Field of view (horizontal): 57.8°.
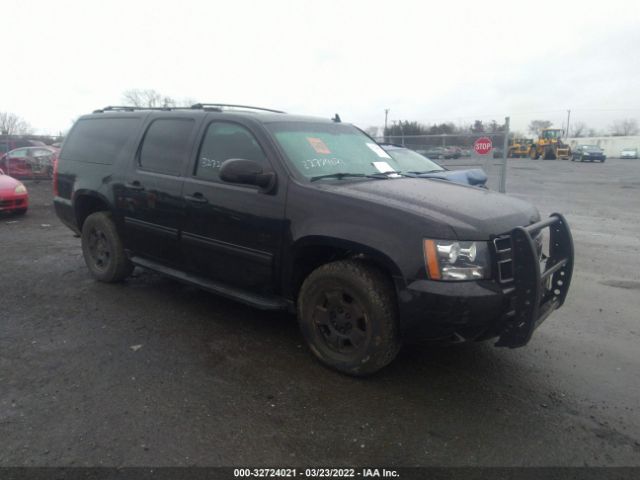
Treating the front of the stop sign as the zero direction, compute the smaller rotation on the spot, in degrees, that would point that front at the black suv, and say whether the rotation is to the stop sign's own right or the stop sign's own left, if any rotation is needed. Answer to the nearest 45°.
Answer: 0° — it already faces it

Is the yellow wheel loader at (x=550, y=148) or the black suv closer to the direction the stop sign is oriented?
the black suv

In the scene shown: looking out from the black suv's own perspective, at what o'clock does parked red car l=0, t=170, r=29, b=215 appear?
The parked red car is roughly at 6 o'clock from the black suv.

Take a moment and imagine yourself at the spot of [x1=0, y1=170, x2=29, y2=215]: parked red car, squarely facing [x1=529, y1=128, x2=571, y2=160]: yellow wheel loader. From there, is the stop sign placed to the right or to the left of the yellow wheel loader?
right

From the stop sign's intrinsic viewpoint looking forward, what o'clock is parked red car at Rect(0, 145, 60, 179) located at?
The parked red car is roughly at 3 o'clock from the stop sign.

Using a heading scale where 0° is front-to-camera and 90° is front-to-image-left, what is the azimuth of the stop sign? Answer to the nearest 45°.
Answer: approximately 0°

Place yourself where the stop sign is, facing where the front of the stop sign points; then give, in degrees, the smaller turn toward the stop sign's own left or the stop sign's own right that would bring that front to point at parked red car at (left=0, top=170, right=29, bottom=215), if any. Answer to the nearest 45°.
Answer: approximately 45° to the stop sign's own right

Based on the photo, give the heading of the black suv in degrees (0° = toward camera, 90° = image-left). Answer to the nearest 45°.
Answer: approximately 315°
